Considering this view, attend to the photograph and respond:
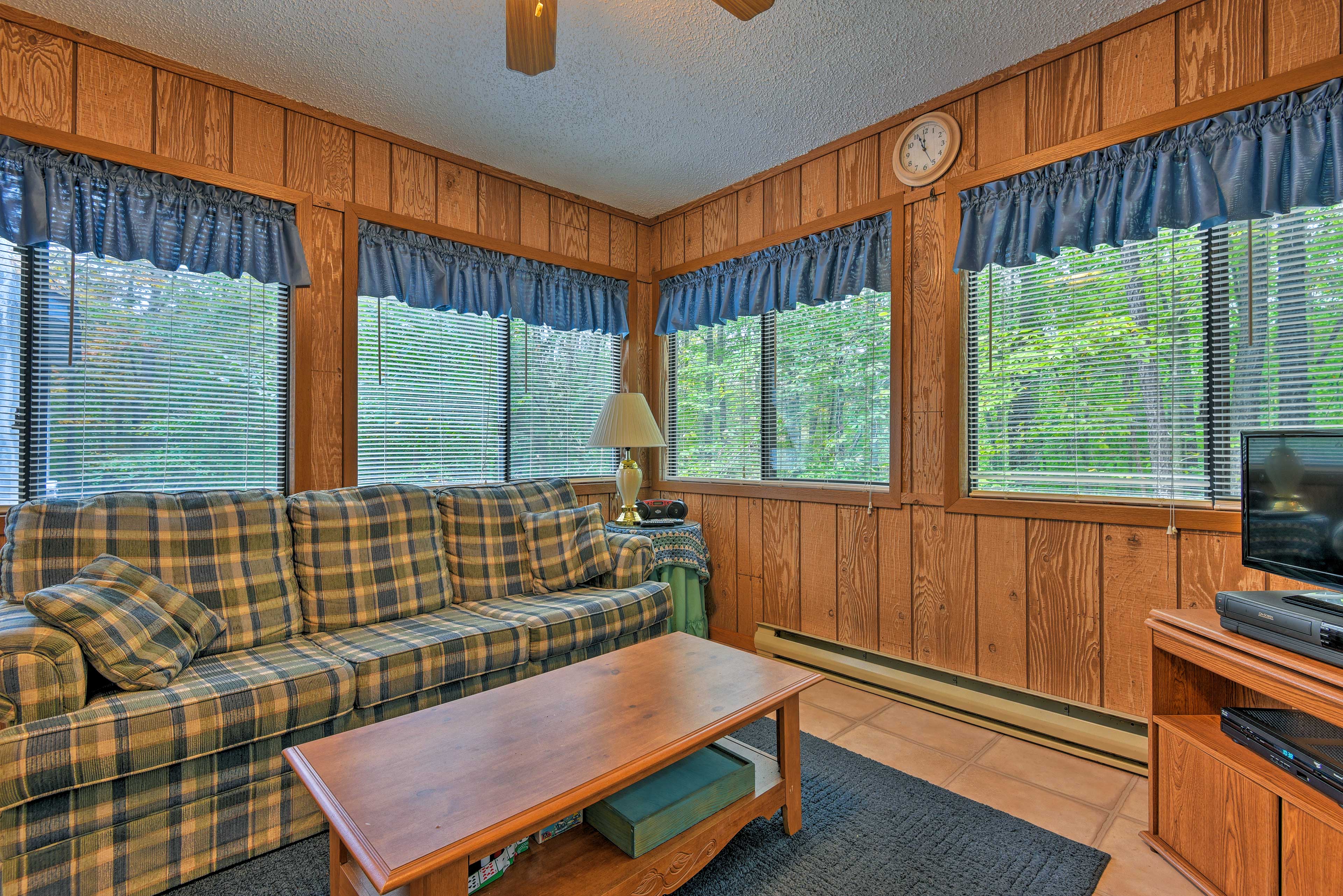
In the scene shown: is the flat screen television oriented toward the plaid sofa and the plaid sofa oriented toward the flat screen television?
yes

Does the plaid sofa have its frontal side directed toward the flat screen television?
yes

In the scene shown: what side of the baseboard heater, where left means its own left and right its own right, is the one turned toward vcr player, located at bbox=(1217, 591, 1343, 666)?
left

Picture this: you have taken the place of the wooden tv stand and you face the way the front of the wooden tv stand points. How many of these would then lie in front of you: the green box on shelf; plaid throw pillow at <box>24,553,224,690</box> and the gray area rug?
3

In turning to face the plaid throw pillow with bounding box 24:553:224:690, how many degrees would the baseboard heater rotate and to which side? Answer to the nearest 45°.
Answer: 0° — it already faces it

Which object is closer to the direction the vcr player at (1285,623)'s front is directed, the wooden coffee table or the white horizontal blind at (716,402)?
the wooden coffee table

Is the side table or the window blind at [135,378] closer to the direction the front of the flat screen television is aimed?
the window blind

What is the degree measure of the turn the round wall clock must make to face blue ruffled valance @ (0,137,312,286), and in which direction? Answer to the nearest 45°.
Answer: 0° — it already faces it
